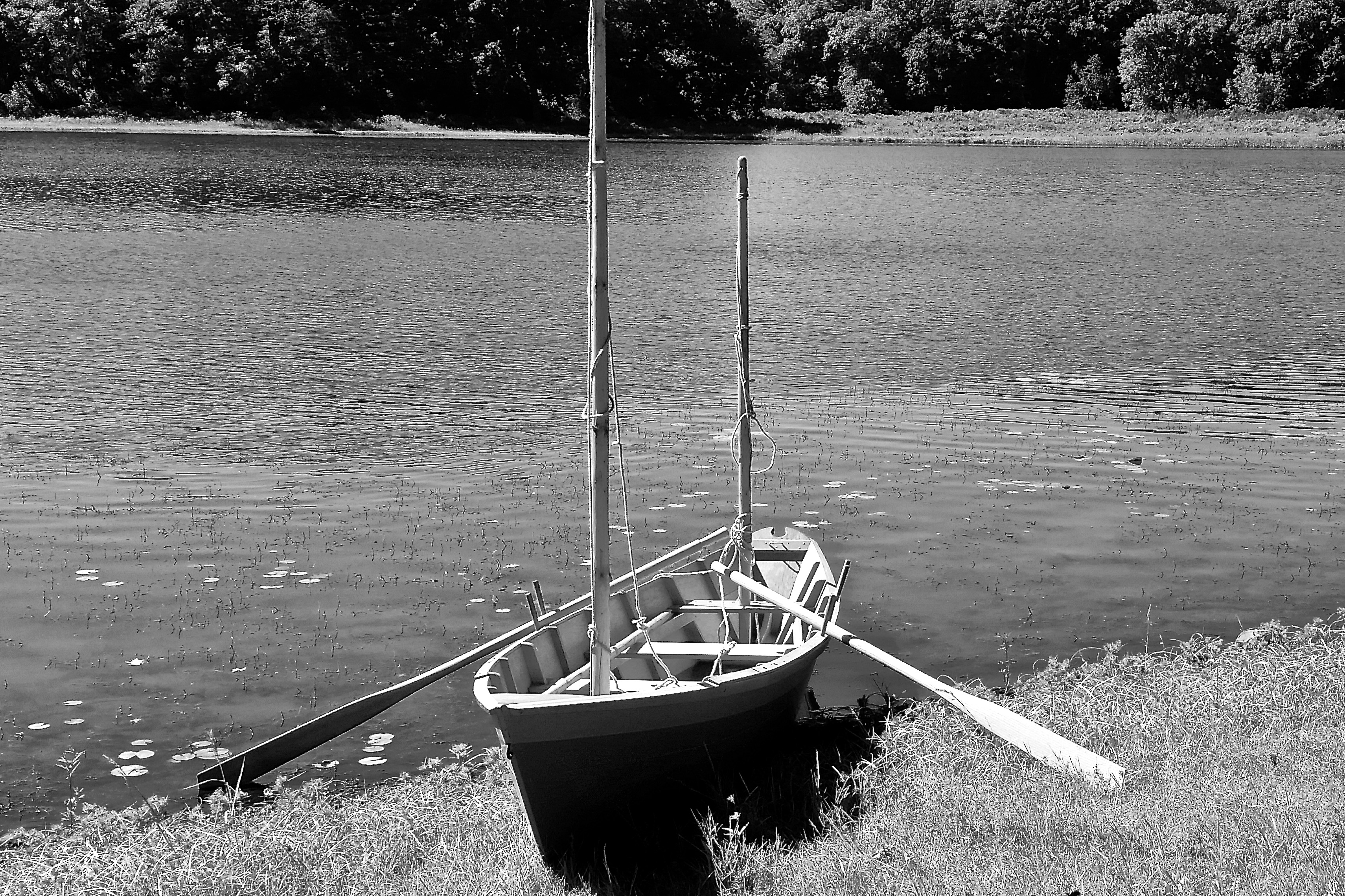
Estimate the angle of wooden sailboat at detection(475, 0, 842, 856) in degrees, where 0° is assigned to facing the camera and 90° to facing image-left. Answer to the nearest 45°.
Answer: approximately 45°
